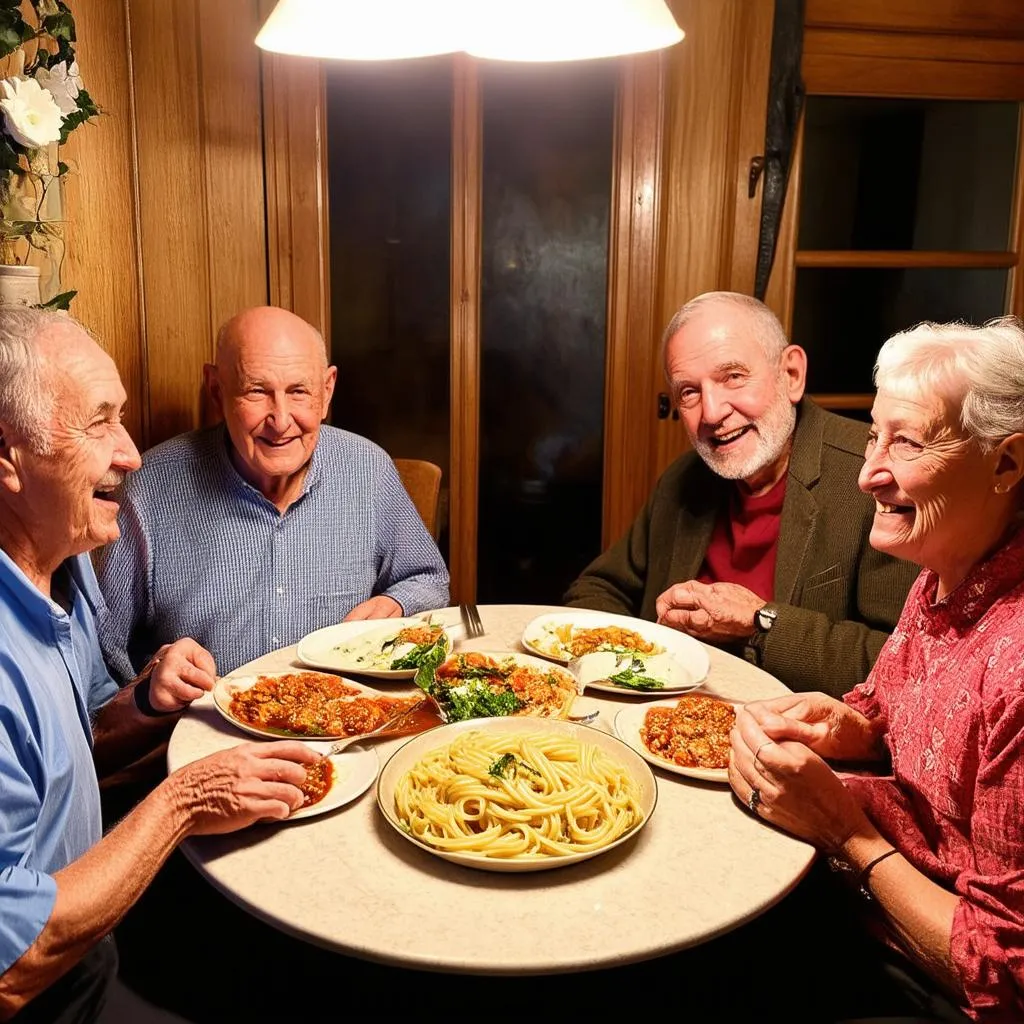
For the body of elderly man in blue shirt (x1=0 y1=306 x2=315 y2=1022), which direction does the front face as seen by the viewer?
to the viewer's right

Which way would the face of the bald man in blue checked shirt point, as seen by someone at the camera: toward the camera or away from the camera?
toward the camera

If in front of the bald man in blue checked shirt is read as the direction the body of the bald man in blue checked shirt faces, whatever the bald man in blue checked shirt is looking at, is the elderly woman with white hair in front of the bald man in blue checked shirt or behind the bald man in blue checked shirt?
in front

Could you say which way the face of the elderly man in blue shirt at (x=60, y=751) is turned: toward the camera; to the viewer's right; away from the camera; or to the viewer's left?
to the viewer's right

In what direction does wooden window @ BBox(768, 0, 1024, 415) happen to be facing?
toward the camera

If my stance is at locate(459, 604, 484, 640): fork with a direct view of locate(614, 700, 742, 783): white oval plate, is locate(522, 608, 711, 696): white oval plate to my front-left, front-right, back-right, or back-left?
front-left

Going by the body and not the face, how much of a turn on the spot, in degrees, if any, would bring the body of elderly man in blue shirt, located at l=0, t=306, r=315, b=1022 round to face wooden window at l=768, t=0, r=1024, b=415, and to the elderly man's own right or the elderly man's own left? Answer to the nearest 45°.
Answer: approximately 45° to the elderly man's own left

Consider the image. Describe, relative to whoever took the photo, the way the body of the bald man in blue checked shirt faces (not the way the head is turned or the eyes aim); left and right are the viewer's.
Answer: facing the viewer

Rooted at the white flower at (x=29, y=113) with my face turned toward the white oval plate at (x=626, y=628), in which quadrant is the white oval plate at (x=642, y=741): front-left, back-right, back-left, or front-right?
front-right

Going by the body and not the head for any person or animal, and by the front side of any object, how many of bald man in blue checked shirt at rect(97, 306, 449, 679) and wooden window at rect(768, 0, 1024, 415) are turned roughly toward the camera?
2

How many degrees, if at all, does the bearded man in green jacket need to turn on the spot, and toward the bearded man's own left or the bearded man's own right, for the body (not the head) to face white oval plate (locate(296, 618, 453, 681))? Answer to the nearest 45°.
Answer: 0° — they already face it

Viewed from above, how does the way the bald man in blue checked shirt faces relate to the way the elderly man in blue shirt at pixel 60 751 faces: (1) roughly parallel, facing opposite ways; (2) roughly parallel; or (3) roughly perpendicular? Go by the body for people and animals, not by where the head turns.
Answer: roughly perpendicular

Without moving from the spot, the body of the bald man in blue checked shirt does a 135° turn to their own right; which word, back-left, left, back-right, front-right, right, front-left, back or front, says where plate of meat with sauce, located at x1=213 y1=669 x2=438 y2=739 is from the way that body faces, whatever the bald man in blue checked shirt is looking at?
back-left

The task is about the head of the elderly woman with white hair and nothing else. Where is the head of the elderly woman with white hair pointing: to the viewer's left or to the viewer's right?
to the viewer's left

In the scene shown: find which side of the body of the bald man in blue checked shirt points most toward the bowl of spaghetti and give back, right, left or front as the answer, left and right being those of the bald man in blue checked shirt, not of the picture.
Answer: front

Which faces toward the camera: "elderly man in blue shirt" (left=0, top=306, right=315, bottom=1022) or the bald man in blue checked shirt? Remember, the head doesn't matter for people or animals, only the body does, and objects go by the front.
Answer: the bald man in blue checked shirt
